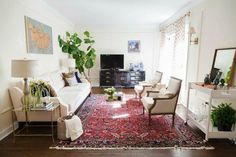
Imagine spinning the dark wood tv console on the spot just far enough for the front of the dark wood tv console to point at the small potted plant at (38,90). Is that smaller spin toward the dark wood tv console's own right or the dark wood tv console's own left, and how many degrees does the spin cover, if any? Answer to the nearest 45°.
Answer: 0° — it already faces it

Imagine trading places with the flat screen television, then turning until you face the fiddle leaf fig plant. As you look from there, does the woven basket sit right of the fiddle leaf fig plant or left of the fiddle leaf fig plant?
left

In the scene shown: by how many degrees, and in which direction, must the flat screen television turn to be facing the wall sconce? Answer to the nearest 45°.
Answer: approximately 45° to its left

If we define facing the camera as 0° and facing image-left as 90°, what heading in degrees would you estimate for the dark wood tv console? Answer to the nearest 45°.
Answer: approximately 0°

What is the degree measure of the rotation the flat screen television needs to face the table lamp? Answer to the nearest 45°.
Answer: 0° — it already faces it

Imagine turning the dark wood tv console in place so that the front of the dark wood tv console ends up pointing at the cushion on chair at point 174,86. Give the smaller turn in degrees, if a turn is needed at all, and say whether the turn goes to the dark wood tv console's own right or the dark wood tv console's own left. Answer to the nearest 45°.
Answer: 0° — it already faces it
